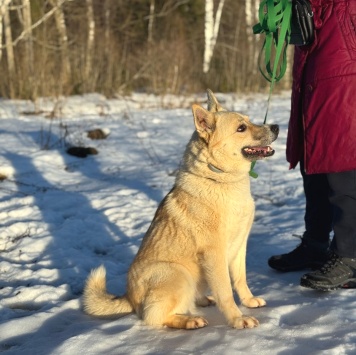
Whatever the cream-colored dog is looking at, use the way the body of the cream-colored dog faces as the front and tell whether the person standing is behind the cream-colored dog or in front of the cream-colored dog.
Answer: in front

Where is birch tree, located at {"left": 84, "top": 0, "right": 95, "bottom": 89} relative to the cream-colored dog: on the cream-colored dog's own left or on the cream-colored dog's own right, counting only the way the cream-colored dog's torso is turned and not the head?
on the cream-colored dog's own left

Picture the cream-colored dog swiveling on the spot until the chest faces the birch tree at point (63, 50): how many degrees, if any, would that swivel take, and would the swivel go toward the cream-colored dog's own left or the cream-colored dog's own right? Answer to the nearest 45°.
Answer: approximately 90° to the cream-colored dog's own left

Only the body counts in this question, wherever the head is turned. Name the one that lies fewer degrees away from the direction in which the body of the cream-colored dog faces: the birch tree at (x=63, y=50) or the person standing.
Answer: the person standing

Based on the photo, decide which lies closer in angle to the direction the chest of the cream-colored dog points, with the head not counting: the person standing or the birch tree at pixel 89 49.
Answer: the person standing

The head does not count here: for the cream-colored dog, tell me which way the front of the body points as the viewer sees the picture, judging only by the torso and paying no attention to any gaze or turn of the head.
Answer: to the viewer's right
